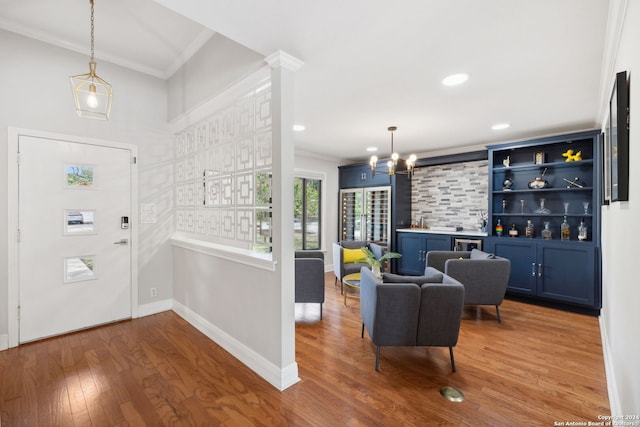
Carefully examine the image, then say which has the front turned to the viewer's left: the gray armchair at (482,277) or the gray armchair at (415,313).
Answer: the gray armchair at (482,277)

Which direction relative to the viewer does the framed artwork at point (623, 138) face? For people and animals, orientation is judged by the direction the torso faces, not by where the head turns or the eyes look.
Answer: to the viewer's left

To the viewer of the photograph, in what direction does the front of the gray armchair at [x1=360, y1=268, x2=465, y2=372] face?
facing away from the viewer

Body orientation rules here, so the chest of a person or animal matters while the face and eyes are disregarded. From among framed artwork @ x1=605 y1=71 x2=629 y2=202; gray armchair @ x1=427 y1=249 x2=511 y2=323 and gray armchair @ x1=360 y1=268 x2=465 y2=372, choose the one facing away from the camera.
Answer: gray armchair @ x1=360 y1=268 x2=465 y2=372

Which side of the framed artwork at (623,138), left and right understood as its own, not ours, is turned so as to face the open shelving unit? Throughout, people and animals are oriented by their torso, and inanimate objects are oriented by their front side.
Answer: right

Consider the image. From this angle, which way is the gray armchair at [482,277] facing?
to the viewer's left

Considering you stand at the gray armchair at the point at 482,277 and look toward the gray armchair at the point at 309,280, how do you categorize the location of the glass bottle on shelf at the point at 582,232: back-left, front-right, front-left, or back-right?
back-right

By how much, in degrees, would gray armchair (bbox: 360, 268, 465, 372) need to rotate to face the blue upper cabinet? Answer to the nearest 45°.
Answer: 0° — it already faces it

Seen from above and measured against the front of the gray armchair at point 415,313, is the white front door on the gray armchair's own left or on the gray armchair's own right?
on the gray armchair's own left

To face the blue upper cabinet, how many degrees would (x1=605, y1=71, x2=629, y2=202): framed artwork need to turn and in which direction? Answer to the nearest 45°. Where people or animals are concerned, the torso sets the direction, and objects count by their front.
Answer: approximately 45° to its right
